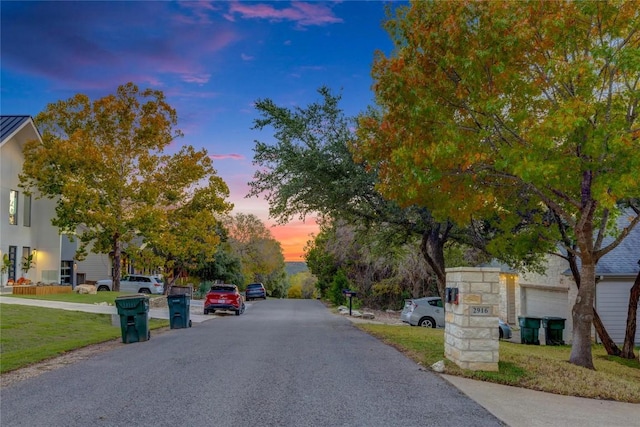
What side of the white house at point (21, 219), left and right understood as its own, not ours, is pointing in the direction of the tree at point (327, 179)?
front

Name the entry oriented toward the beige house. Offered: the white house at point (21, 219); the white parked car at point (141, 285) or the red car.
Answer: the white house

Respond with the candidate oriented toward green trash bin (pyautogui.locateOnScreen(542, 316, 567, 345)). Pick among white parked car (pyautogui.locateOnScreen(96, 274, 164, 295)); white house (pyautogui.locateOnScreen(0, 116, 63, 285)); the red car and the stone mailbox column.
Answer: the white house

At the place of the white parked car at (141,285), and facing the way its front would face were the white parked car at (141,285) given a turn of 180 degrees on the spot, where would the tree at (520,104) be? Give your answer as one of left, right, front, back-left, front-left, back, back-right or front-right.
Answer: right
